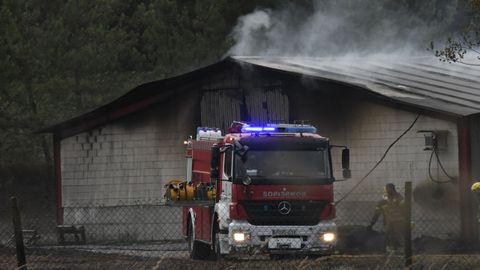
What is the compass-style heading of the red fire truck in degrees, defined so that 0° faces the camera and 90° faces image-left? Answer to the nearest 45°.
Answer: approximately 0°

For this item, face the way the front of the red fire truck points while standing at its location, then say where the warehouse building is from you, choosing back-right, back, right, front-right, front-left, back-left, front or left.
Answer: back

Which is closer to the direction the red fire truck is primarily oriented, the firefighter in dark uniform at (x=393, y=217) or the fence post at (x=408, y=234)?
the fence post
